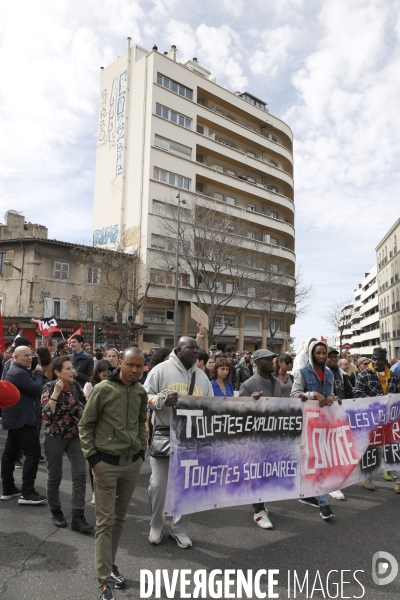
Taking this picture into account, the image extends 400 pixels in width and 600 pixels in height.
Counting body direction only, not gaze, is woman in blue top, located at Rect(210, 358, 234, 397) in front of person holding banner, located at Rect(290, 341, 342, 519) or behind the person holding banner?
behind

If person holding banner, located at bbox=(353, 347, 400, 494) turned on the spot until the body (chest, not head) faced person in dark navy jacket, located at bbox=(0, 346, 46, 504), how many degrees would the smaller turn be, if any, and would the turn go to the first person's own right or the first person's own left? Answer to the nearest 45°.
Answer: approximately 45° to the first person's own right

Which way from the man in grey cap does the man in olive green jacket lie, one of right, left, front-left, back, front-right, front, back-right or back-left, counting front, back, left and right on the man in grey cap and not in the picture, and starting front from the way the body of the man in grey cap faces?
right

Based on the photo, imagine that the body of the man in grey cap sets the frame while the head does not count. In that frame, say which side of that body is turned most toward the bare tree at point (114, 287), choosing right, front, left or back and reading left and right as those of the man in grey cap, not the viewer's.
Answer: back

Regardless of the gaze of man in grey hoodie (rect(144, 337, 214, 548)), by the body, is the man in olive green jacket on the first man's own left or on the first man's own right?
on the first man's own right

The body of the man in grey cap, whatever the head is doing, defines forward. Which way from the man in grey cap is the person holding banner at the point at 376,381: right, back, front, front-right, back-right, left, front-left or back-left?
left

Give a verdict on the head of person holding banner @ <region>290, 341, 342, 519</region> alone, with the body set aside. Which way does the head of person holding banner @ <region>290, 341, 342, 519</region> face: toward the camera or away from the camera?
toward the camera

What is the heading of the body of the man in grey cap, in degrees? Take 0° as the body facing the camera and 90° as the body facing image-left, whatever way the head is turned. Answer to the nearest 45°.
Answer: approximately 315°

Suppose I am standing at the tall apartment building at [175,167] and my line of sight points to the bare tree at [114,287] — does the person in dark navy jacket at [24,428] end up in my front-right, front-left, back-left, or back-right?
front-left

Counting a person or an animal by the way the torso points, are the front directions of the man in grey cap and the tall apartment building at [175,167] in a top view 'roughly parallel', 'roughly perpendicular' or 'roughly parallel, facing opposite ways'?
roughly parallel

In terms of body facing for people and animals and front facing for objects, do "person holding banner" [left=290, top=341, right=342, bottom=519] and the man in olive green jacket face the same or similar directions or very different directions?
same or similar directions

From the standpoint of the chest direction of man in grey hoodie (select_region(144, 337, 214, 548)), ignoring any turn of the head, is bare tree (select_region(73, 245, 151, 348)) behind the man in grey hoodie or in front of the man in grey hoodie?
behind

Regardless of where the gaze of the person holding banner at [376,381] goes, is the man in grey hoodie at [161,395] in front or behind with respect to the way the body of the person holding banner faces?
in front

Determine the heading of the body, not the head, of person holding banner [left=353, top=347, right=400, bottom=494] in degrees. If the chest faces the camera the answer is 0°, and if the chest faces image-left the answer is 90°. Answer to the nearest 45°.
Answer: approximately 0°

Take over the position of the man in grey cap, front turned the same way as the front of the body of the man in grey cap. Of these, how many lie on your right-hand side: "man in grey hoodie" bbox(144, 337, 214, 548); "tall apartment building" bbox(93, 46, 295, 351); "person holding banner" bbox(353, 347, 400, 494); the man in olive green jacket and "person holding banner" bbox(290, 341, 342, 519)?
2

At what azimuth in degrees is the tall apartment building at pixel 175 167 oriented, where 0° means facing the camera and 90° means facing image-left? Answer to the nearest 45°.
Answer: approximately 315°
